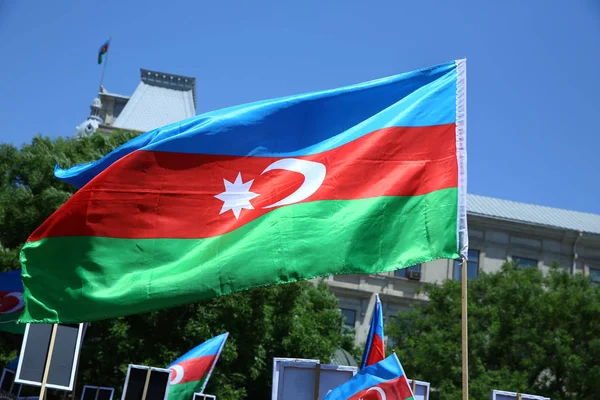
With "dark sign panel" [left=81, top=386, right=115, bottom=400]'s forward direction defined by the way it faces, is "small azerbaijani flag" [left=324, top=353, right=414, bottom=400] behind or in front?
behind

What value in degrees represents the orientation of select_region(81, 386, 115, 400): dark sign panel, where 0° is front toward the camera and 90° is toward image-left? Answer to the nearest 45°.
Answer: approximately 180°

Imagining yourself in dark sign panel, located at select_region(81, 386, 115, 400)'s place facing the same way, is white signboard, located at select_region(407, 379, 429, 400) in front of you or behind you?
behind

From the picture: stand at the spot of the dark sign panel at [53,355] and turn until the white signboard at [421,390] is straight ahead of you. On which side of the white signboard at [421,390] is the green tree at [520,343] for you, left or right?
left

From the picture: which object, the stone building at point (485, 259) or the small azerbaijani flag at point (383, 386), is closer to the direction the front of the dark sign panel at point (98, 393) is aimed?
the stone building

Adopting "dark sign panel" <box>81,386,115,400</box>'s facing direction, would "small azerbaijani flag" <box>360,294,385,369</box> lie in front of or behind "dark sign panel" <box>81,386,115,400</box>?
behind
